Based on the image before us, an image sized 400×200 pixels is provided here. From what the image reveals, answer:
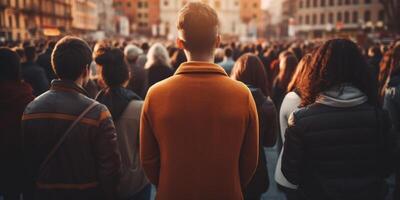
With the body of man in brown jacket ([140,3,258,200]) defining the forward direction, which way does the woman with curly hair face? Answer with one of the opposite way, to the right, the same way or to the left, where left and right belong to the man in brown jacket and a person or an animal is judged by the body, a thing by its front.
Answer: the same way

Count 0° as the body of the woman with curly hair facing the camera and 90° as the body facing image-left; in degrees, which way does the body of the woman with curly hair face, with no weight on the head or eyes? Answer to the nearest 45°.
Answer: approximately 180°

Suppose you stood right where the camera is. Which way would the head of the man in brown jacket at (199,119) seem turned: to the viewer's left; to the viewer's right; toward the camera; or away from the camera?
away from the camera

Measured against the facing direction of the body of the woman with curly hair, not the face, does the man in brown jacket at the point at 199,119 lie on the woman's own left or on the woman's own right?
on the woman's own left

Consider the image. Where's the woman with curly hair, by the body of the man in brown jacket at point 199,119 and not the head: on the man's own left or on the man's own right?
on the man's own right

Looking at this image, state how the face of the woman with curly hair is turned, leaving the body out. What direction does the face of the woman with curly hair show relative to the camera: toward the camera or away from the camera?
away from the camera

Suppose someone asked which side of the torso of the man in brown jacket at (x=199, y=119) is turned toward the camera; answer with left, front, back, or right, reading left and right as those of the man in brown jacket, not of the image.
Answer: back

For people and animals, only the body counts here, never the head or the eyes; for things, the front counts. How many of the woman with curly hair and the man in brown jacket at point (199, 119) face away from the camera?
2
